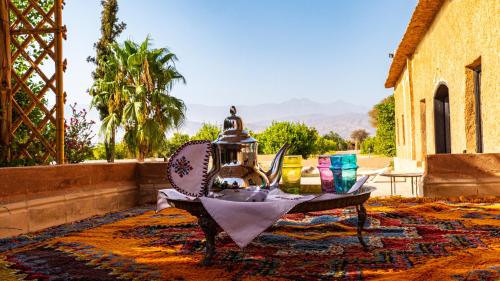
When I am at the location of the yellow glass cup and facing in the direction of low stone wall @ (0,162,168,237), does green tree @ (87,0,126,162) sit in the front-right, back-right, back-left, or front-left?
front-right

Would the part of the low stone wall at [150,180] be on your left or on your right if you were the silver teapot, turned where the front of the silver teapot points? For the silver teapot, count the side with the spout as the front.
on your left

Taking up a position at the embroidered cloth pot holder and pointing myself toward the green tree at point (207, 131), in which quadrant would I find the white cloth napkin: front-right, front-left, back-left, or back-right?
back-right

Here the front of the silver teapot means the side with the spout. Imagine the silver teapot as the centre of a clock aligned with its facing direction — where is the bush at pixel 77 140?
The bush is roughly at 8 o'clock from the silver teapot.

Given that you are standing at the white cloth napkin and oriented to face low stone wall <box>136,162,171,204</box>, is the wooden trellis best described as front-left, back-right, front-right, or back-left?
front-left

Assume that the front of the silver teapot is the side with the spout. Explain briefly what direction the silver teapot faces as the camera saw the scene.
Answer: facing to the right of the viewer

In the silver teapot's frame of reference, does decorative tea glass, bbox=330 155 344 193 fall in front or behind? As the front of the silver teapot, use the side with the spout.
in front

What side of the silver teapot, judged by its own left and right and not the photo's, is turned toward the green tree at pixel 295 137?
left

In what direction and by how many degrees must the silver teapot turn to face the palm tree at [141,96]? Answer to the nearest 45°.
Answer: approximately 90° to its left

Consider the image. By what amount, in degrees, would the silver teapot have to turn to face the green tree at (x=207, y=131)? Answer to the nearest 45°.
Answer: approximately 90° to its left

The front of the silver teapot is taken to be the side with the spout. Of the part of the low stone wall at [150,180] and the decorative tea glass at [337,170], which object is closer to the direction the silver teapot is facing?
the decorative tea glass
